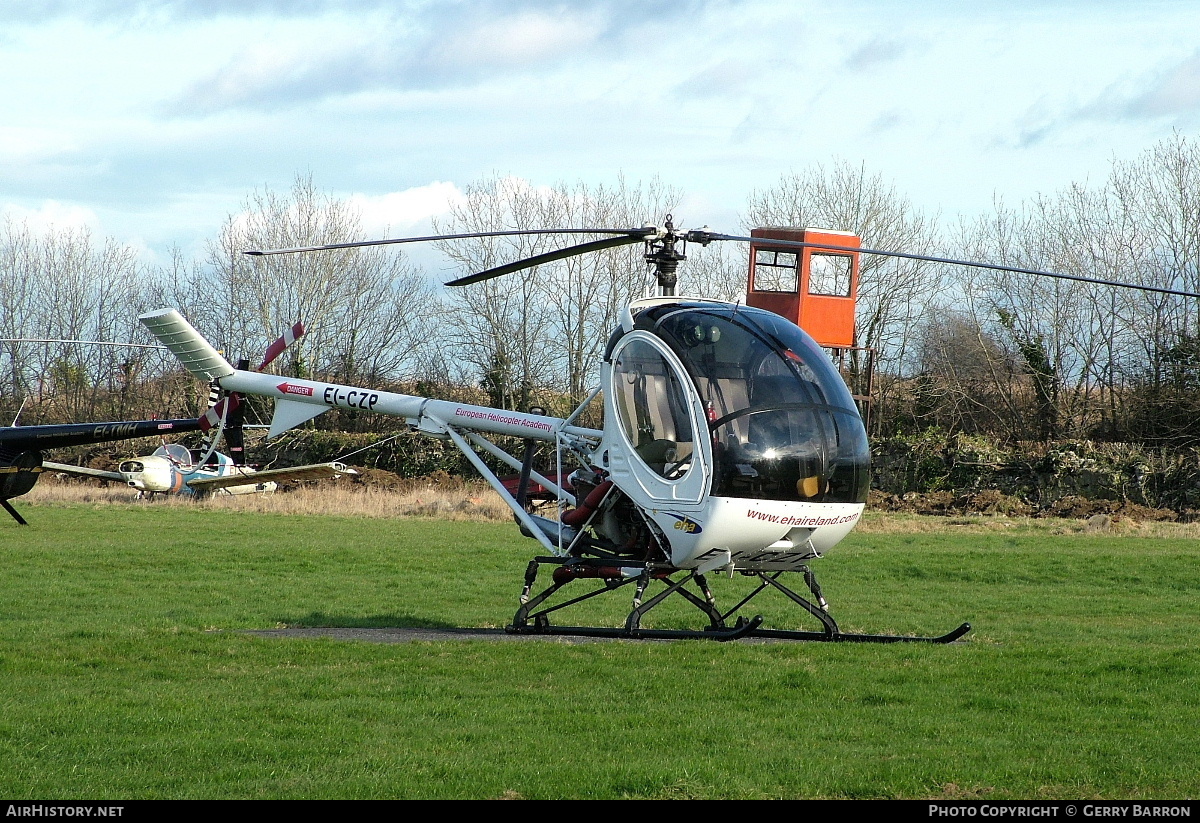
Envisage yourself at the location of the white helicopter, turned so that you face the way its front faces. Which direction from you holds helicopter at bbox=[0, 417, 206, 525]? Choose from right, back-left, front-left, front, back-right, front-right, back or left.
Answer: back

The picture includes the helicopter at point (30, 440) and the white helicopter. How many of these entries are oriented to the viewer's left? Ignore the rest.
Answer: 1

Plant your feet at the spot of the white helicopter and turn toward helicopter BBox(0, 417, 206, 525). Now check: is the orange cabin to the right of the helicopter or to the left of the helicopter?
right

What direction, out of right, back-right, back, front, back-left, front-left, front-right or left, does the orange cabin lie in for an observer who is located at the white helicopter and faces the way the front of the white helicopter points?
back-left

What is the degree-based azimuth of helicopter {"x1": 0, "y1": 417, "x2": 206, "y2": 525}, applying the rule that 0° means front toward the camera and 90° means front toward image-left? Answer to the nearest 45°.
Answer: approximately 90°

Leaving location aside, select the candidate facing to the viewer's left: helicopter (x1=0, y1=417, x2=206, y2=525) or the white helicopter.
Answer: the helicopter

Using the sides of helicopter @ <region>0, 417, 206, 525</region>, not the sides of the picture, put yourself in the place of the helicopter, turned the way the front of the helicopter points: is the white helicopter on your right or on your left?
on your left

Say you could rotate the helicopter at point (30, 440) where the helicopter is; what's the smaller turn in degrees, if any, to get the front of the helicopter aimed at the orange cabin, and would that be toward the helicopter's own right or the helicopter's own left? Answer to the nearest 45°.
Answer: approximately 180°
